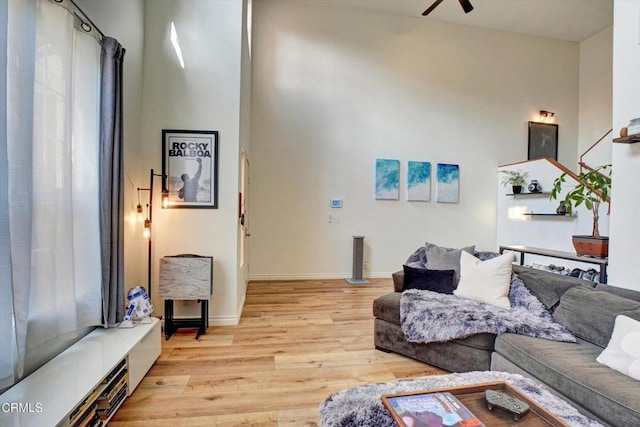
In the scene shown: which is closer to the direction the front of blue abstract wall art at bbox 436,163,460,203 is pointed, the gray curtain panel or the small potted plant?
the gray curtain panel

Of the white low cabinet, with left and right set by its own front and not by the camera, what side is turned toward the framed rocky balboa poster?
left

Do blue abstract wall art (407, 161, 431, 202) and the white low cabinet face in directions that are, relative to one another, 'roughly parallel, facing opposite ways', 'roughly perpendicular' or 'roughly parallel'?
roughly perpendicular

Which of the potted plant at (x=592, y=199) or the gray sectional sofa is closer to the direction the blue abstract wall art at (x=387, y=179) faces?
the gray sectional sofa

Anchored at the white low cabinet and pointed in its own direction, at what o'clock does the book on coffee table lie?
The book on coffee table is roughly at 12 o'clock from the white low cabinet.

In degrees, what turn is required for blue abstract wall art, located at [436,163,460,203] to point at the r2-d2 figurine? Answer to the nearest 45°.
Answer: approximately 45° to its right

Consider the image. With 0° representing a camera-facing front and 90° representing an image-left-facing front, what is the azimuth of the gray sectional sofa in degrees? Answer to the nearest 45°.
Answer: approximately 45°

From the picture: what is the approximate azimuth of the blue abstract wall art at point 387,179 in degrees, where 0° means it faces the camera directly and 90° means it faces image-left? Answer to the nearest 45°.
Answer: approximately 0°

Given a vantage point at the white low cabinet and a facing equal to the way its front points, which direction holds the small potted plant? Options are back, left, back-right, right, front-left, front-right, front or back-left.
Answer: front-left

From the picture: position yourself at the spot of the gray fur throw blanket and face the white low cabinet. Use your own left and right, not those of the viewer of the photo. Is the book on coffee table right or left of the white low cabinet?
left

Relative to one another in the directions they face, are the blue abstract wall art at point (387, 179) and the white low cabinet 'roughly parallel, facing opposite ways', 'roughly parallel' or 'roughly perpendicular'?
roughly perpendicular

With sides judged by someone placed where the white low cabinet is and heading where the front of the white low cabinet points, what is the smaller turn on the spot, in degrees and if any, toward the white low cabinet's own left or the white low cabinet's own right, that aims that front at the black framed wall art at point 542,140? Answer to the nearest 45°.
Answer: approximately 45° to the white low cabinet's own left
